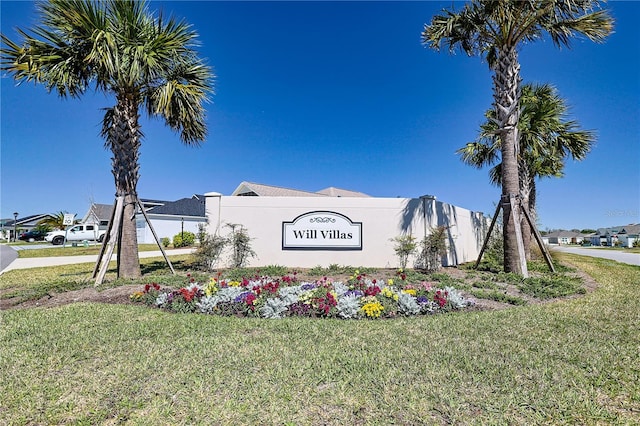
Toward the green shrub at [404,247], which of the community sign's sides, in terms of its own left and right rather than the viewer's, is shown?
left

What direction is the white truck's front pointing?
to the viewer's left

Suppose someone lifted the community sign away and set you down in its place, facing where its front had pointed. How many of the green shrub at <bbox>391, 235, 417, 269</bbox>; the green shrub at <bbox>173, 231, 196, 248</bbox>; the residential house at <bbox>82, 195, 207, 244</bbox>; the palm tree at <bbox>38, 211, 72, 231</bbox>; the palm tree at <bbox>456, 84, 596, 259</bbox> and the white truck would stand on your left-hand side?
2

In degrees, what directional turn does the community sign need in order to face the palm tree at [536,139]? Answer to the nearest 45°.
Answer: approximately 90° to its left

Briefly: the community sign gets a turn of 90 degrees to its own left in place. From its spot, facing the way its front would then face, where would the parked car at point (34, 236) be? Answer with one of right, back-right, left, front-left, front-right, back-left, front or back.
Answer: back-left

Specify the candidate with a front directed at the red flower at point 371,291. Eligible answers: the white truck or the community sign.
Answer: the community sign

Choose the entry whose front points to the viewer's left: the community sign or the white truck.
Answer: the white truck

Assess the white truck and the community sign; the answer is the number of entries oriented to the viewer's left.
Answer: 1

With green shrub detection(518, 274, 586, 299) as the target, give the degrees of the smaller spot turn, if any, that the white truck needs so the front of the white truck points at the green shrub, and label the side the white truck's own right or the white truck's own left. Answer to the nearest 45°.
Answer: approximately 90° to the white truck's own left

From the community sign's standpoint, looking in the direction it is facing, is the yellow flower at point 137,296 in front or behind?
in front

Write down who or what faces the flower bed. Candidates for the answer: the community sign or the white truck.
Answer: the community sign

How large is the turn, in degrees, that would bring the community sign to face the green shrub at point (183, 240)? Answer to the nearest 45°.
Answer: approximately 135° to its right

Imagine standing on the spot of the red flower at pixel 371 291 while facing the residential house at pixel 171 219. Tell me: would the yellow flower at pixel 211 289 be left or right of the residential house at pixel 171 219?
left
